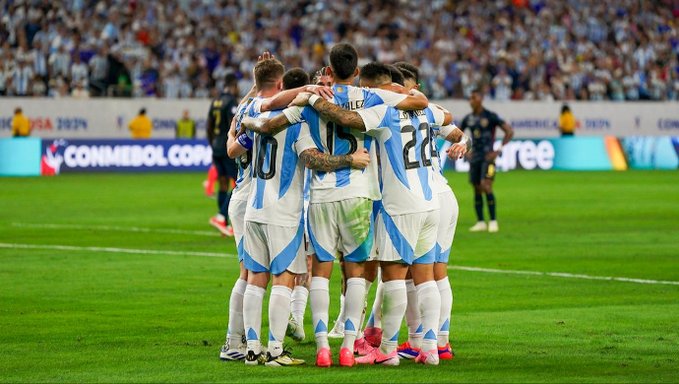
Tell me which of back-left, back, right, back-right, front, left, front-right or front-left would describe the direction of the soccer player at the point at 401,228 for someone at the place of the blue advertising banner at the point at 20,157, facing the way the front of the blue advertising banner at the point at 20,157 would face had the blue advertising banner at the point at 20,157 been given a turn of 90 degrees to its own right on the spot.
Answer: left

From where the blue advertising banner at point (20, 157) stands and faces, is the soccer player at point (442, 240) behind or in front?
in front

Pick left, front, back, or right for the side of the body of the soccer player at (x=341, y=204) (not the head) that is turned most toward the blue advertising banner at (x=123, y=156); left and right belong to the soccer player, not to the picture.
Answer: front

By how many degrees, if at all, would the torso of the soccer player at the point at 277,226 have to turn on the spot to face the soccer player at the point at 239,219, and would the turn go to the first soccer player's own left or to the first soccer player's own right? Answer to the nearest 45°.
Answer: approximately 90° to the first soccer player's own left

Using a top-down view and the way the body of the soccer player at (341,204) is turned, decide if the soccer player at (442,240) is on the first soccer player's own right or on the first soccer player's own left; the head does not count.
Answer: on the first soccer player's own right

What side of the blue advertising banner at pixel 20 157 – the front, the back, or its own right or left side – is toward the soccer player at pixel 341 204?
front

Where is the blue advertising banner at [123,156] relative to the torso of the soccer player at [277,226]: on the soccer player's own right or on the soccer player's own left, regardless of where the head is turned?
on the soccer player's own left

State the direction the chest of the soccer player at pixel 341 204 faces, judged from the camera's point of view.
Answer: away from the camera

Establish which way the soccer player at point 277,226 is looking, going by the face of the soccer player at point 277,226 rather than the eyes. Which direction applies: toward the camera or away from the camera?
away from the camera

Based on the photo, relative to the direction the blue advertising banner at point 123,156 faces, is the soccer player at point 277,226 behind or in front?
in front

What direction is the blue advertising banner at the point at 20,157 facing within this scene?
toward the camera

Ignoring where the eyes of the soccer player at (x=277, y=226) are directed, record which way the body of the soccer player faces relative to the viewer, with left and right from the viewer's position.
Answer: facing away from the viewer and to the right of the viewer

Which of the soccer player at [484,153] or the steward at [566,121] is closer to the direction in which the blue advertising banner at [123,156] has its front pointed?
the soccer player

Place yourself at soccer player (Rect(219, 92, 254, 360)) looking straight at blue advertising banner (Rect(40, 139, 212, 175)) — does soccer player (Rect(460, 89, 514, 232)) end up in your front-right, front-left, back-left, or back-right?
front-right

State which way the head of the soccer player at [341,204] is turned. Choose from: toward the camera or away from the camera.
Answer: away from the camera
